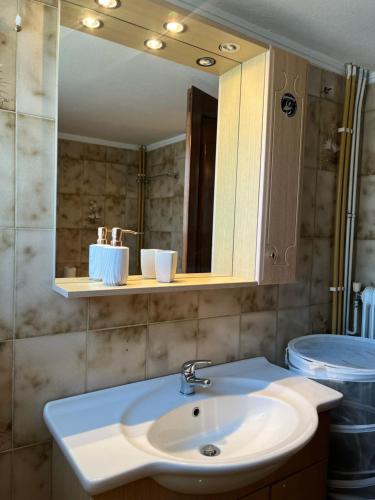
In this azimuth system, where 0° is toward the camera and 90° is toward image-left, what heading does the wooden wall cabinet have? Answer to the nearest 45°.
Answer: approximately 315°

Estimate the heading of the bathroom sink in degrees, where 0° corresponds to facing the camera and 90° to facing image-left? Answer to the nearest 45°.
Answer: approximately 315°
